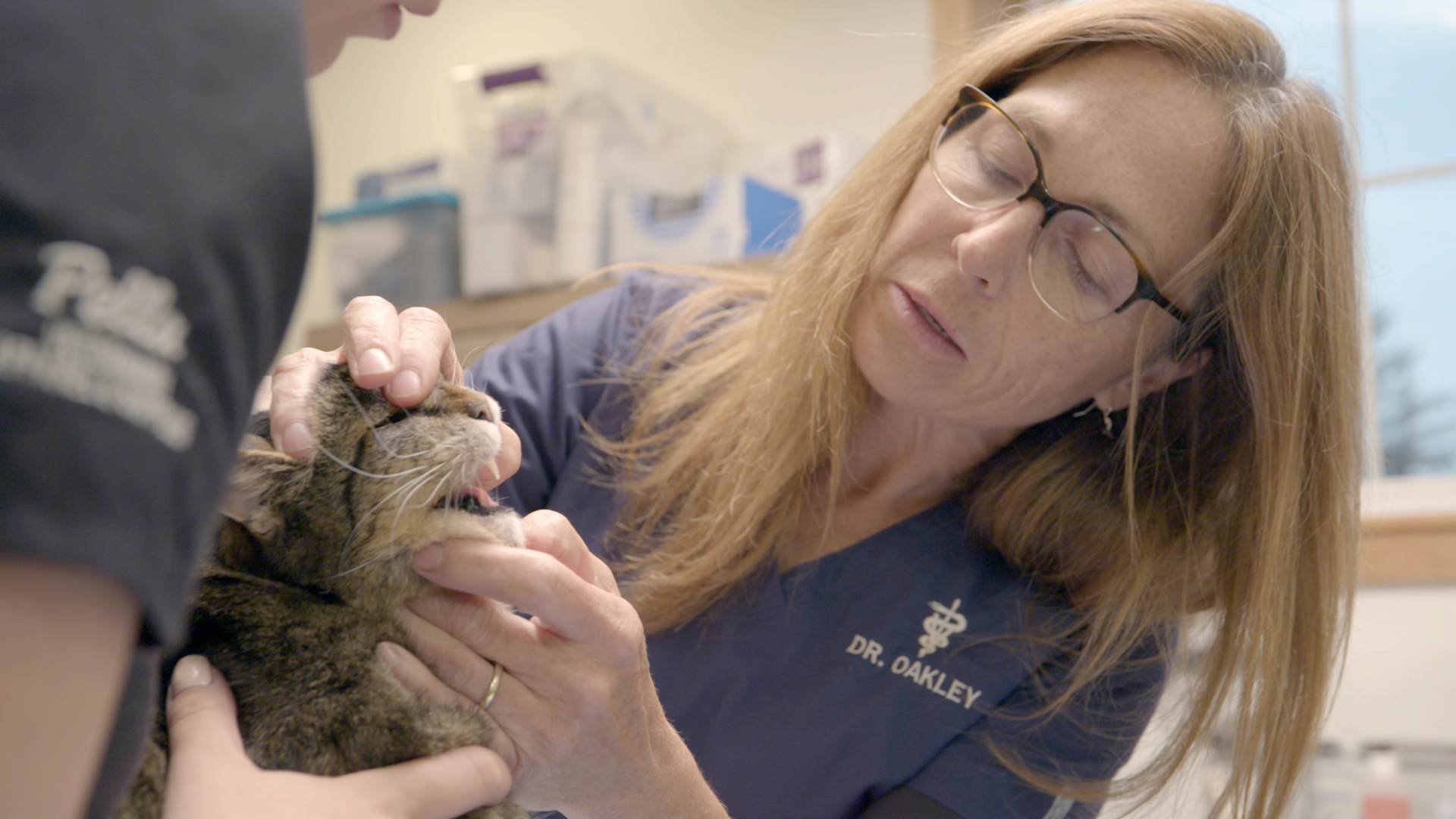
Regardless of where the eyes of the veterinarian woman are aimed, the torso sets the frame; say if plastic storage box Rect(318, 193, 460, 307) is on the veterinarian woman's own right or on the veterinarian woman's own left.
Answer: on the veterinarian woman's own right

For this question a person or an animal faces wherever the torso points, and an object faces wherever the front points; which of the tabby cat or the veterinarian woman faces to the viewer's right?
the tabby cat

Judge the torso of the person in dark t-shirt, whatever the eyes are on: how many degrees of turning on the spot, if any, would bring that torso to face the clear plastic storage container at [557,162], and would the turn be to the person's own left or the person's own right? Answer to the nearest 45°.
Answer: approximately 90° to the person's own left

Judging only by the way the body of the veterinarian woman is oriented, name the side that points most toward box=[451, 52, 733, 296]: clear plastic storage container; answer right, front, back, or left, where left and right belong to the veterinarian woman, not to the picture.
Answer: right

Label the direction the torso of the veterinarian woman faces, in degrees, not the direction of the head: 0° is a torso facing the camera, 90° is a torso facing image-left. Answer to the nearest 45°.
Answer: approximately 45°

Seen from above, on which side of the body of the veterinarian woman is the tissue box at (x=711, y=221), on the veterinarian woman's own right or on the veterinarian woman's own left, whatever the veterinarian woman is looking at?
on the veterinarian woman's own right

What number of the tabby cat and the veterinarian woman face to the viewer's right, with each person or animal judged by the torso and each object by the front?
1

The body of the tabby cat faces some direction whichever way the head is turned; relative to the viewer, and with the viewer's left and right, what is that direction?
facing to the right of the viewer

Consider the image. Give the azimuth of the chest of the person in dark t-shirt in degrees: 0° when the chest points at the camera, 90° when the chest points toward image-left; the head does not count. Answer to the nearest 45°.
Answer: approximately 270°

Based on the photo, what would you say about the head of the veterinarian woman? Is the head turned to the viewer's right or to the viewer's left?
to the viewer's left

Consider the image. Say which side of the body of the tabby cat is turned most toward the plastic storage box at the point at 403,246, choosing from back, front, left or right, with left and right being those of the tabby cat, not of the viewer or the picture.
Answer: left
